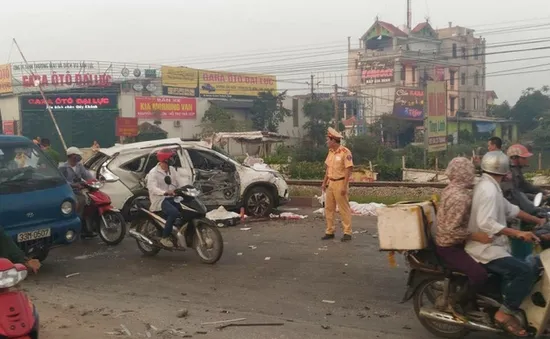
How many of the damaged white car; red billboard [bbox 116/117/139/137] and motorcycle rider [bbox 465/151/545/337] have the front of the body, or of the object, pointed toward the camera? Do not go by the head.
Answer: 1

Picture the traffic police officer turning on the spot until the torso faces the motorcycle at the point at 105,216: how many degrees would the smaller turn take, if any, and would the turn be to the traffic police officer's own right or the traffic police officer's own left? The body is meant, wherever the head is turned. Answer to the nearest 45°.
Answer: approximately 45° to the traffic police officer's own right

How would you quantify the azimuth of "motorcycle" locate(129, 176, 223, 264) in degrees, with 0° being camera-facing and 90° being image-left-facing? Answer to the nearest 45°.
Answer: approximately 315°

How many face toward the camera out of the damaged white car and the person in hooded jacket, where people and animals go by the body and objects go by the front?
0

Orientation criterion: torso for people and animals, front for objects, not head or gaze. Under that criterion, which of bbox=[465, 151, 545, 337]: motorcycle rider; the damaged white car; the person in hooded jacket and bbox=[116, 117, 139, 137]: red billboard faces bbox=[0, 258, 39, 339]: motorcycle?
the red billboard

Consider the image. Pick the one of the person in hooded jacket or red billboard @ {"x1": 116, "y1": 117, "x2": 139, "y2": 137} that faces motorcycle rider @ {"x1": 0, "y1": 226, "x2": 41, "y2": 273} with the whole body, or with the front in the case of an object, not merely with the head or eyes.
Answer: the red billboard

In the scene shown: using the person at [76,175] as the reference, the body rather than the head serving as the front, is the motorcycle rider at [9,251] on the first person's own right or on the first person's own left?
on the first person's own right

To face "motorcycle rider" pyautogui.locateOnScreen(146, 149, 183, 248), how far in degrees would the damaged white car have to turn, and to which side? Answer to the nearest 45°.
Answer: approximately 90° to its right

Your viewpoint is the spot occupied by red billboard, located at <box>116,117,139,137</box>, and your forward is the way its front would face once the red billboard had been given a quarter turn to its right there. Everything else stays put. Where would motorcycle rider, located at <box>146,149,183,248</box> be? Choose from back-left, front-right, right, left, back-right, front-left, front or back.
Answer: left

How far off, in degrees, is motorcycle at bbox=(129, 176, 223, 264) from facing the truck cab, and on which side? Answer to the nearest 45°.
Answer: approximately 135° to its right

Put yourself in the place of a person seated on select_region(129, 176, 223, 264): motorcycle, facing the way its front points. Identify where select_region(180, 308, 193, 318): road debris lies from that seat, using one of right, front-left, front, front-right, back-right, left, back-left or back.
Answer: front-right

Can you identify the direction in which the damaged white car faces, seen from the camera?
facing to the right of the viewer

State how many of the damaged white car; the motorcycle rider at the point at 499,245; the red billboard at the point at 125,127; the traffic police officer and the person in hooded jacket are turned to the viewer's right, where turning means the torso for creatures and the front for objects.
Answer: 3

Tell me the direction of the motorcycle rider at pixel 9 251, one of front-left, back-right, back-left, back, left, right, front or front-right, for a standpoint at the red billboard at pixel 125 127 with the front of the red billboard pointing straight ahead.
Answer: front

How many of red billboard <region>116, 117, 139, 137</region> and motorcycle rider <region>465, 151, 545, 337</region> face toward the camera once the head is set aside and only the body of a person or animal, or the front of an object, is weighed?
1

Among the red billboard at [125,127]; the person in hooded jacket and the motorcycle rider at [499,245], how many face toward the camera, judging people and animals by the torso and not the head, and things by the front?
1

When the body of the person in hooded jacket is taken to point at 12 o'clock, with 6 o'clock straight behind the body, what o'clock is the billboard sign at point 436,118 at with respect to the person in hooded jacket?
The billboard sign is roughly at 9 o'clock from the person in hooded jacket.

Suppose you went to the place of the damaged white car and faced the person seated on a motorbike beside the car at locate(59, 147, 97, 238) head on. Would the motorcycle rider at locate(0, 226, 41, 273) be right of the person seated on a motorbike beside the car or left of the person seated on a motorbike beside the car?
left
